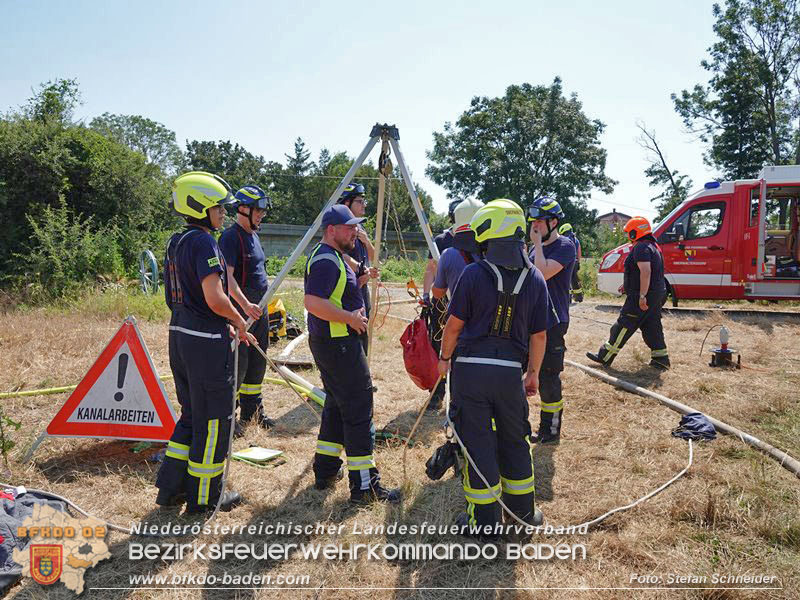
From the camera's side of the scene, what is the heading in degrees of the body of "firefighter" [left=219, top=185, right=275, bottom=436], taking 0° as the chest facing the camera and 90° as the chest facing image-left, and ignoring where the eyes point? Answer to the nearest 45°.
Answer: approximately 315°

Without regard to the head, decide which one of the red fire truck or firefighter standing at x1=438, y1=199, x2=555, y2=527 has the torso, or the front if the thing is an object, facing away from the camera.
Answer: the firefighter standing

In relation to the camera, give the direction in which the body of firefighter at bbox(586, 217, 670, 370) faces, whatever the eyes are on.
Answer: to the viewer's left

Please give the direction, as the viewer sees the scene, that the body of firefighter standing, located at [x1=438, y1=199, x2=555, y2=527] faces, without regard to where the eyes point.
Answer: away from the camera

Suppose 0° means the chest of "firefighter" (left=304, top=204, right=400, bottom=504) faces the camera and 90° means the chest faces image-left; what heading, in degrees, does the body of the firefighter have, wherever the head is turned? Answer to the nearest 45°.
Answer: approximately 270°

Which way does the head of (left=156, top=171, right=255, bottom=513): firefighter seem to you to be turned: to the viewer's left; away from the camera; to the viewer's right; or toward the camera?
to the viewer's right

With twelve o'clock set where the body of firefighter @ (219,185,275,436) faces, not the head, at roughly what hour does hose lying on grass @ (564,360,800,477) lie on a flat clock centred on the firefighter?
The hose lying on grass is roughly at 11 o'clock from the firefighter.

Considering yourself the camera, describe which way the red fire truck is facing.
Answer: facing to the left of the viewer

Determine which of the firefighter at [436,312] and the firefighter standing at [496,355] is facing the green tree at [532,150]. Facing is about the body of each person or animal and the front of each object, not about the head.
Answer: the firefighter standing
